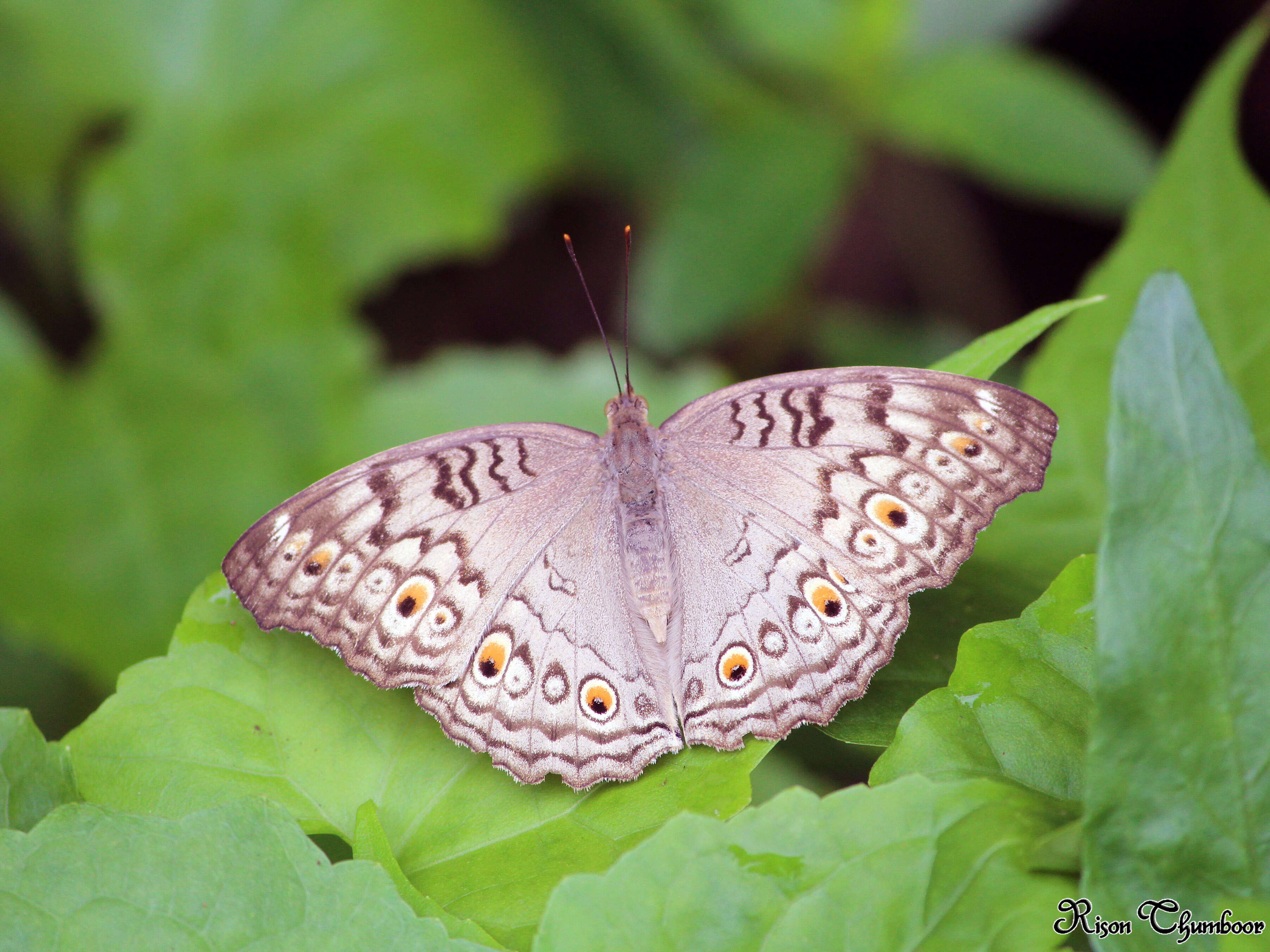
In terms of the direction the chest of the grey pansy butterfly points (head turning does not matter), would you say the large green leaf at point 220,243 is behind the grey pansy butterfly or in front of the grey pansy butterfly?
in front

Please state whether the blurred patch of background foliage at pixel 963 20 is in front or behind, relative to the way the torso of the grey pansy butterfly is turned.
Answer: in front

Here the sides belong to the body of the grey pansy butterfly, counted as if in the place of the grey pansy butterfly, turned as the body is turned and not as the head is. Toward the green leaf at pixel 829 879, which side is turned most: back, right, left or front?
back

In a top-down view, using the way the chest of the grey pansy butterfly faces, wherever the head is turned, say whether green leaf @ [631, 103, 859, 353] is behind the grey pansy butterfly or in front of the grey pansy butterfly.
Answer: in front

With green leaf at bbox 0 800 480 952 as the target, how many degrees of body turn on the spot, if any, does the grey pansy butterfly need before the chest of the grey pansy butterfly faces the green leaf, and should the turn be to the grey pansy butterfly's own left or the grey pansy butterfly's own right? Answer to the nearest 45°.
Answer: approximately 135° to the grey pansy butterfly's own left

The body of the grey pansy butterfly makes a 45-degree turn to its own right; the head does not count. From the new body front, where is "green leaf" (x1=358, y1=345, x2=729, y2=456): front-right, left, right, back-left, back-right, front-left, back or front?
front-left

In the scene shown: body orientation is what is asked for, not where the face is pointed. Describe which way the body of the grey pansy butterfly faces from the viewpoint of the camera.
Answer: away from the camera
